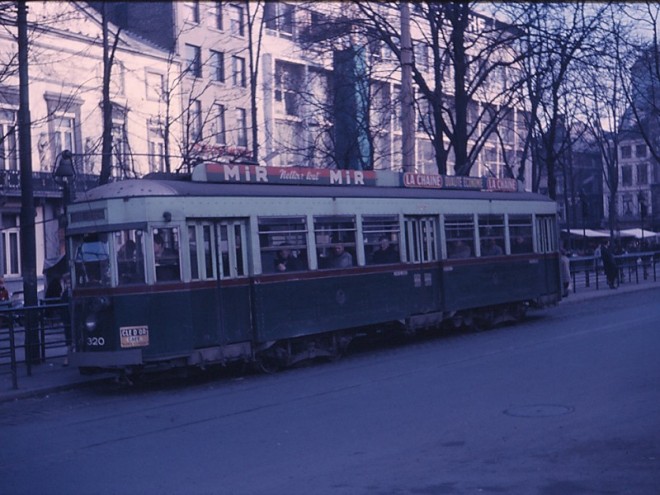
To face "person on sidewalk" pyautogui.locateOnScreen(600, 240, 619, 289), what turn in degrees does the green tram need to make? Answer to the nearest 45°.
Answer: approximately 180°

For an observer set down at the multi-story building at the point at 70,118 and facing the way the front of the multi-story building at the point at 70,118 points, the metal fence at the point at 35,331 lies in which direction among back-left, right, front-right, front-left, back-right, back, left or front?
front-right

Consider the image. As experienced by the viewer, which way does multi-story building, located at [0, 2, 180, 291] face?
facing the viewer and to the right of the viewer

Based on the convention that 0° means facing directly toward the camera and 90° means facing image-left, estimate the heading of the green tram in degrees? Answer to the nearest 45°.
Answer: approximately 45°

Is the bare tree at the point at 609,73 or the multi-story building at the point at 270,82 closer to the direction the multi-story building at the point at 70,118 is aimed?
the bare tree

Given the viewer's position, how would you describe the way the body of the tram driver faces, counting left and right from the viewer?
facing the viewer and to the left of the viewer

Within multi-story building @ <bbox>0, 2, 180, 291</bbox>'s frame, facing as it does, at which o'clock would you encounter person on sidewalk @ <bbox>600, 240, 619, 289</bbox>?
The person on sidewalk is roughly at 11 o'clock from the multi-story building.

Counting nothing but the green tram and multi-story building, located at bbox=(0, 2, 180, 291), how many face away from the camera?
0

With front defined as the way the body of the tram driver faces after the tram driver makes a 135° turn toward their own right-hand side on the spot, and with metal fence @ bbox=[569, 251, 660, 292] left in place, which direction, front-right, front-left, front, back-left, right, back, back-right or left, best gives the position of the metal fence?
front-right

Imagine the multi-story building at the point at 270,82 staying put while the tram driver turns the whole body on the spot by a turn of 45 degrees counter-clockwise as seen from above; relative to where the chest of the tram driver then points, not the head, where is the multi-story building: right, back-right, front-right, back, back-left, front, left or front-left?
back

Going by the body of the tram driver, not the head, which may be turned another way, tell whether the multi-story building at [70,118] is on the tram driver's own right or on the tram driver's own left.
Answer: on the tram driver's own right

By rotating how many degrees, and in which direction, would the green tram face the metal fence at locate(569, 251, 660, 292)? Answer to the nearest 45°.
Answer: approximately 180°

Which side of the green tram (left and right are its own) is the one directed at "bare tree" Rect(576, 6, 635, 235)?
back

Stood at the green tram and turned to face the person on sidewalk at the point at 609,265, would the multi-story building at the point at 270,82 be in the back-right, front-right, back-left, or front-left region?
front-left

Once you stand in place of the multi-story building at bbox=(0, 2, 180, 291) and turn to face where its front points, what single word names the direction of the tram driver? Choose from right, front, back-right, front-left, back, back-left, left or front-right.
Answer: front-right

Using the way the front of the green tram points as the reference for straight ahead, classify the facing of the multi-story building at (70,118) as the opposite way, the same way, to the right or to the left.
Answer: to the left
